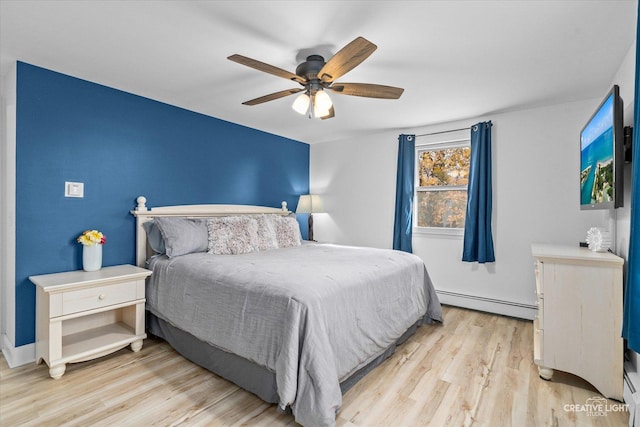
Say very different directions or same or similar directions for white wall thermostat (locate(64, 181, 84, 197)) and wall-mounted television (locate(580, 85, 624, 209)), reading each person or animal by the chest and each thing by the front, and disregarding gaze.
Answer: very different directions

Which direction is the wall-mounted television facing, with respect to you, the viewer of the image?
facing to the left of the viewer

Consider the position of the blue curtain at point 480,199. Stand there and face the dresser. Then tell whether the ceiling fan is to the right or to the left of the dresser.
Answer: right

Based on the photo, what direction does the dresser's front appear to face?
to the viewer's left

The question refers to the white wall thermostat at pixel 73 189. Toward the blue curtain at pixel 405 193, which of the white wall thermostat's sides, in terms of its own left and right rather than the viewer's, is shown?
left

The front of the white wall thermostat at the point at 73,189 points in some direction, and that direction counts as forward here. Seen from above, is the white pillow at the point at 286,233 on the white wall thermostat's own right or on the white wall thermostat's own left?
on the white wall thermostat's own left

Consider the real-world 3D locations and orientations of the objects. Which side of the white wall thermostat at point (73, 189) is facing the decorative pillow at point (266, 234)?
left
